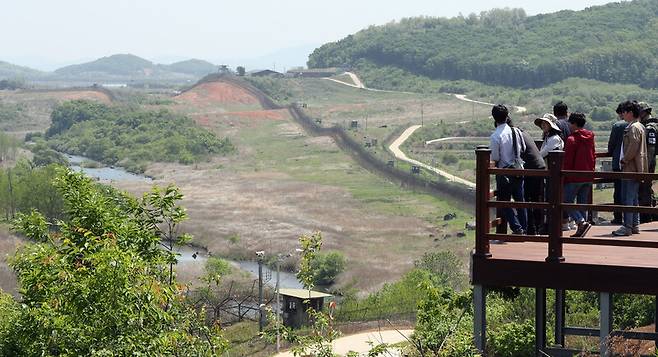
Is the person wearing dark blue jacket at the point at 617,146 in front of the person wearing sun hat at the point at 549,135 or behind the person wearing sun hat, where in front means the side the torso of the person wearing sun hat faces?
behind

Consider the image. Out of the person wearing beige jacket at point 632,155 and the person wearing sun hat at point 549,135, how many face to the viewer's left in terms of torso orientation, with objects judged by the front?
2

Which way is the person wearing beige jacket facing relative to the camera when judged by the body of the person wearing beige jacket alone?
to the viewer's left

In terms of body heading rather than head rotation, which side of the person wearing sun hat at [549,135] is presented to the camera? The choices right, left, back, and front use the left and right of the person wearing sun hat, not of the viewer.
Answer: left

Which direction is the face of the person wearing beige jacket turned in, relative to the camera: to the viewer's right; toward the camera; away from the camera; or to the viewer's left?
to the viewer's left

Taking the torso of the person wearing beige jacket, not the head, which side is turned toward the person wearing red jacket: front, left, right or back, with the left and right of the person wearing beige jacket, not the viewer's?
front
